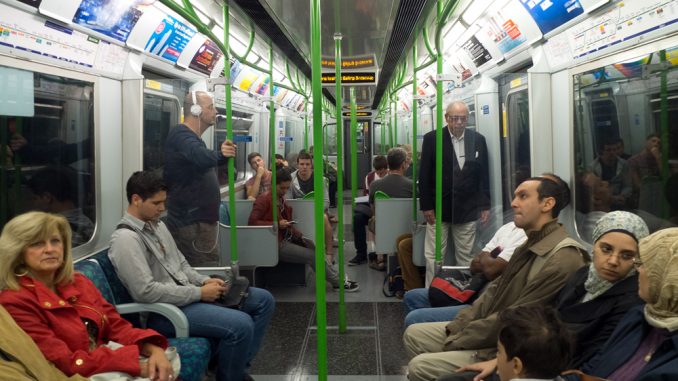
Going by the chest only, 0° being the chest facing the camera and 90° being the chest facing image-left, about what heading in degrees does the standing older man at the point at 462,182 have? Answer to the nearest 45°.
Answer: approximately 0°

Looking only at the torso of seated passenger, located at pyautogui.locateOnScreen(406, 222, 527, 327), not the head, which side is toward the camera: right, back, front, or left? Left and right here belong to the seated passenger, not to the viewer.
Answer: left

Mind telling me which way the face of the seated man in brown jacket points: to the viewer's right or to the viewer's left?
to the viewer's left

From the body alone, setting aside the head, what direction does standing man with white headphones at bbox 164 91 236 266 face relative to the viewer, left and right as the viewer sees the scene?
facing to the right of the viewer

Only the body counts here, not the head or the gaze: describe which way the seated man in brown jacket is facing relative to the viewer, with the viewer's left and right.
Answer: facing to the left of the viewer

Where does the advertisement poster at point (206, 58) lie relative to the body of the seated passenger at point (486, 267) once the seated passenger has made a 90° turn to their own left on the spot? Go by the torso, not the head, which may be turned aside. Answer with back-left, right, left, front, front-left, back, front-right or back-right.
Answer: back-right

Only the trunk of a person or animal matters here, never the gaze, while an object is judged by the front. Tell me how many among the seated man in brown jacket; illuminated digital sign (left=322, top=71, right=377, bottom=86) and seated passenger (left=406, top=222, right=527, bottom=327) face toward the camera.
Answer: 1
